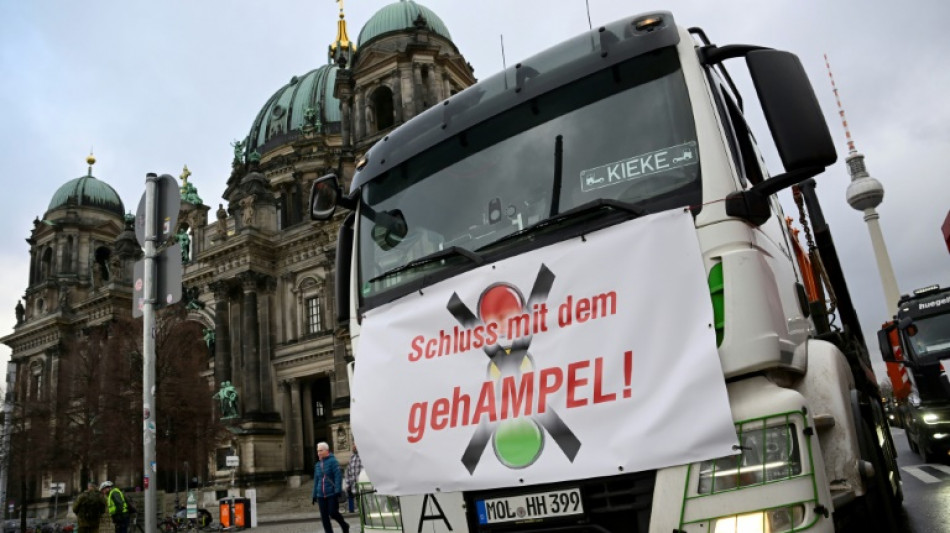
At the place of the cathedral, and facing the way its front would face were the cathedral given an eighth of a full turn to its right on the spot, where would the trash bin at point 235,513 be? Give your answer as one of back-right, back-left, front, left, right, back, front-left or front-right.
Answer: left

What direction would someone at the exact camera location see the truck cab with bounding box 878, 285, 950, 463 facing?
facing the viewer and to the left of the viewer

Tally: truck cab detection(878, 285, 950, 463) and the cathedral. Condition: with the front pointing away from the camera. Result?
0

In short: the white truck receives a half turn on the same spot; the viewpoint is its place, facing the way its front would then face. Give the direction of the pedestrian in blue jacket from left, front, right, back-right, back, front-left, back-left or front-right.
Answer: left

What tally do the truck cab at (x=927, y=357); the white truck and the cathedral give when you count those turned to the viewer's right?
0

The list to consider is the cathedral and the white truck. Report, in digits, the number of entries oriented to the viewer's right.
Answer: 0

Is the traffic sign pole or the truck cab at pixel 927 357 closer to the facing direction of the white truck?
the traffic sign pole

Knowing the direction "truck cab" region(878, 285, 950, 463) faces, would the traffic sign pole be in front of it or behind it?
in front

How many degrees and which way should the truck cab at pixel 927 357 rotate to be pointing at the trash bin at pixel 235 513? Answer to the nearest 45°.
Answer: approximately 45° to its right

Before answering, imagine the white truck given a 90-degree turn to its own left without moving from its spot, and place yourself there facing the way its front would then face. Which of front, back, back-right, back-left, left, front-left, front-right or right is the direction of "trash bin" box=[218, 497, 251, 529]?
back

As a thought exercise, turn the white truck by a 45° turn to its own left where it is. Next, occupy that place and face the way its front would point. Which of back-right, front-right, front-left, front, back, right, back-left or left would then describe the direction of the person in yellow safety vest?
back-right

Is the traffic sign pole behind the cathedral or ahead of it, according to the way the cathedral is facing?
ahead

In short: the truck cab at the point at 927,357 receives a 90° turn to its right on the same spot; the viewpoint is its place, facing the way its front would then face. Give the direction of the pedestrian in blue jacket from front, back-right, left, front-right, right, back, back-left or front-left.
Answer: left

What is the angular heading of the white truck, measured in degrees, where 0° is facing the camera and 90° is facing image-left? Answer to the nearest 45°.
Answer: approximately 45°

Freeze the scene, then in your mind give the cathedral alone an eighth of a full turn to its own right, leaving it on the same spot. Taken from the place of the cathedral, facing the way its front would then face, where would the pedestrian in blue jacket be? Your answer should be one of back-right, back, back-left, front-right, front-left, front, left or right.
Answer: left

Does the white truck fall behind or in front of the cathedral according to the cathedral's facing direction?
in front

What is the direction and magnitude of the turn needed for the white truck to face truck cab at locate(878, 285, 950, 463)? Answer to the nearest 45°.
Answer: approximately 180°

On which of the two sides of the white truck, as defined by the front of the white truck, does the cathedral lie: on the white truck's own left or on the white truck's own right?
on the white truck's own right
